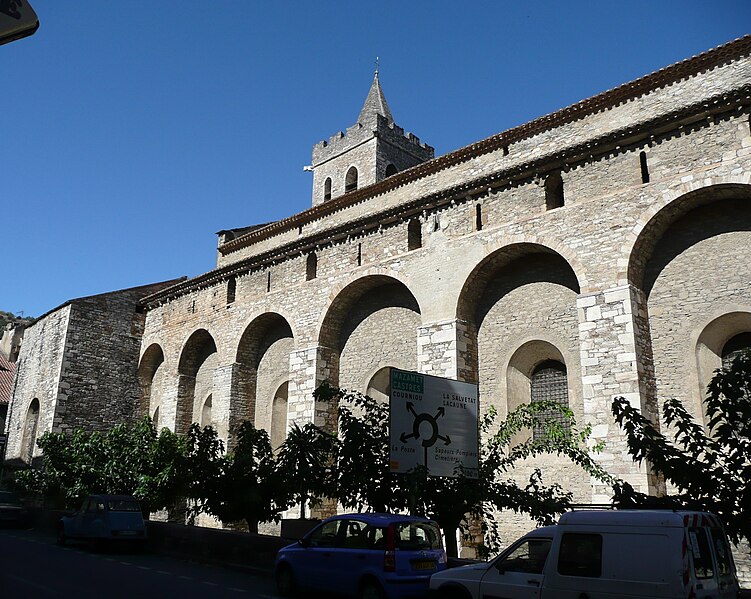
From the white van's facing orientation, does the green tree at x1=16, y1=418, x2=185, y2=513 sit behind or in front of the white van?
in front

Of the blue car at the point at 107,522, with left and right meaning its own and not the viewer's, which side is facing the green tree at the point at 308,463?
back

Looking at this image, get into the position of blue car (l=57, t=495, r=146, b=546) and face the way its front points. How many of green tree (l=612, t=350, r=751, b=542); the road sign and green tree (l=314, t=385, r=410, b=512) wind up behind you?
3

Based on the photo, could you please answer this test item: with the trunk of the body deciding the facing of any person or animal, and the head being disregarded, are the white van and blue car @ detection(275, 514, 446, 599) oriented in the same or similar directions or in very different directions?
same or similar directions

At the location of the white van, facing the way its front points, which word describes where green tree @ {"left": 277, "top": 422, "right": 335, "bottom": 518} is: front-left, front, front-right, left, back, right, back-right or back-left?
front

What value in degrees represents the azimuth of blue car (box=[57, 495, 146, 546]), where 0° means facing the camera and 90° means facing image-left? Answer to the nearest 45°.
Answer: approximately 135°

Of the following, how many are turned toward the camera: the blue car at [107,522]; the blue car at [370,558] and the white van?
0

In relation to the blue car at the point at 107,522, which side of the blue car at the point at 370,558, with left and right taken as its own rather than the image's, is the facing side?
front

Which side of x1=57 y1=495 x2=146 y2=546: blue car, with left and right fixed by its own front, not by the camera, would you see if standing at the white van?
back

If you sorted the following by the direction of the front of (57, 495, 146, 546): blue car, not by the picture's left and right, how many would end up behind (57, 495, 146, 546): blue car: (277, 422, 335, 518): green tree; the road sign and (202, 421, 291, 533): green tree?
3

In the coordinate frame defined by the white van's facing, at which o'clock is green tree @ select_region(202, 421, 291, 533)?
The green tree is roughly at 12 o'clock from the white van.

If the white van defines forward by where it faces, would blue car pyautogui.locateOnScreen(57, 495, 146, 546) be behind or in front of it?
in front

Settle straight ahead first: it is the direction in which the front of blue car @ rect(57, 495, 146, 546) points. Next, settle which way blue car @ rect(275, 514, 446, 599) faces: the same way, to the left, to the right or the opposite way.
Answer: the same way

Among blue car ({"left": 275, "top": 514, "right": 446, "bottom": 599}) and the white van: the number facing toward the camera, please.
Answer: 0

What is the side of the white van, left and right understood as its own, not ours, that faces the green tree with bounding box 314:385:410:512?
front

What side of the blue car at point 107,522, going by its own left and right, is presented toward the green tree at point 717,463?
back
